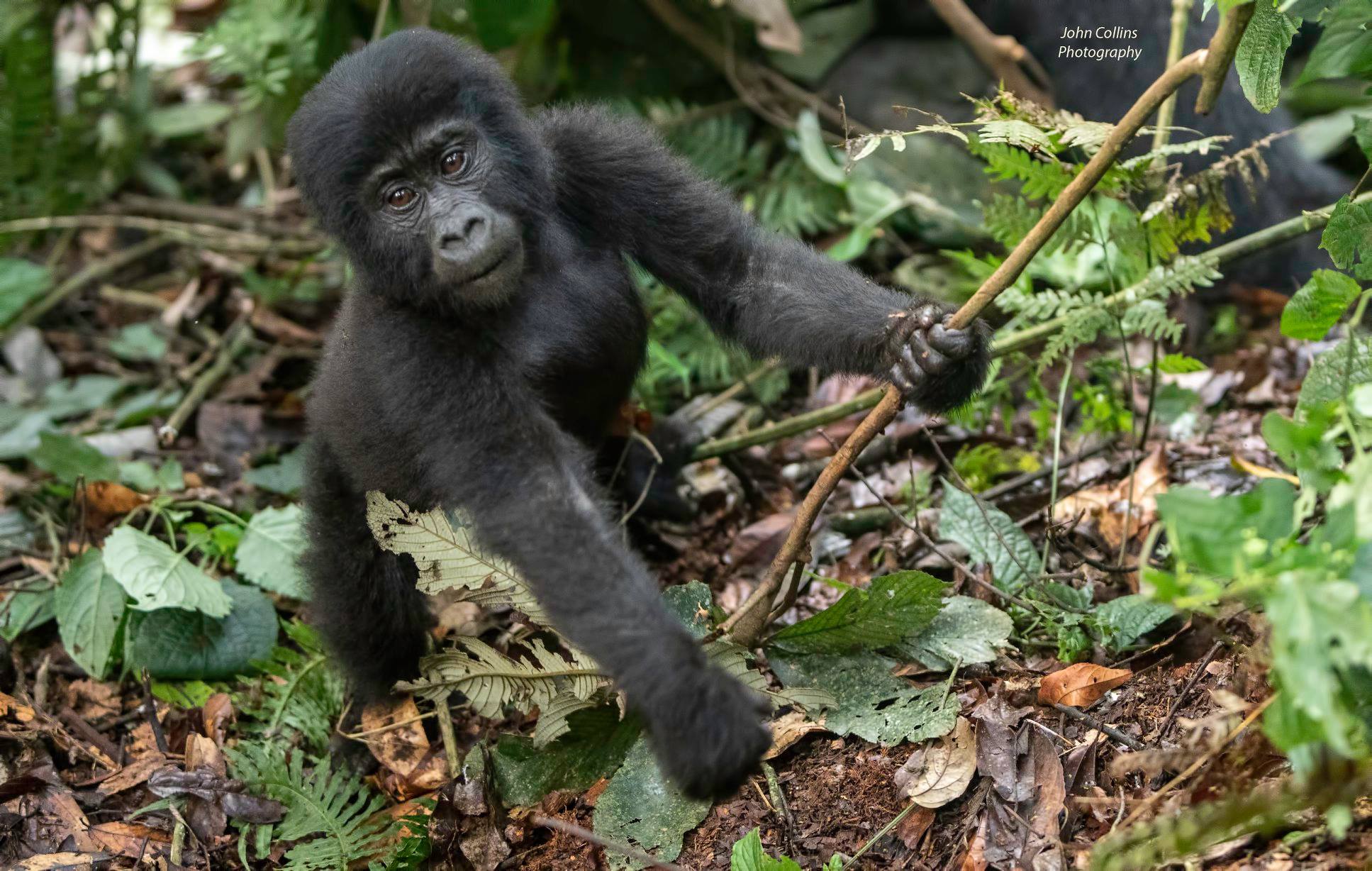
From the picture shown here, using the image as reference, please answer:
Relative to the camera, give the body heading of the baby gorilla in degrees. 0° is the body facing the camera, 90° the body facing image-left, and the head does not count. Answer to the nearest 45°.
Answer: approximately 315°

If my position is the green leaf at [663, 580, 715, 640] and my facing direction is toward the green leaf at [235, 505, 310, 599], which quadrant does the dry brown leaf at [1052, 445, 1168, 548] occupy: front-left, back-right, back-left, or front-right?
back-right

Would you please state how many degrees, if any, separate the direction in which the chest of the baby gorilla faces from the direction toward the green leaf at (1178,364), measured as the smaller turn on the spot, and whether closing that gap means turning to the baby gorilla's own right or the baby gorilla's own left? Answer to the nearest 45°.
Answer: approximately 45° to the baby gorilla's own left

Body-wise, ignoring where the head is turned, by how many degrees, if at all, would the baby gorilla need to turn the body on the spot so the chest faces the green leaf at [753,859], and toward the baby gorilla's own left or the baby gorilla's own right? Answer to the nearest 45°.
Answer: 0° — it already faces it

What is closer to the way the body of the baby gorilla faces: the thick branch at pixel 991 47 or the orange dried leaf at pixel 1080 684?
the orange dried leaf

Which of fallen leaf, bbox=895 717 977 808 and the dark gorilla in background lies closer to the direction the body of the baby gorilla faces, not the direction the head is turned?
the fallen leaf
